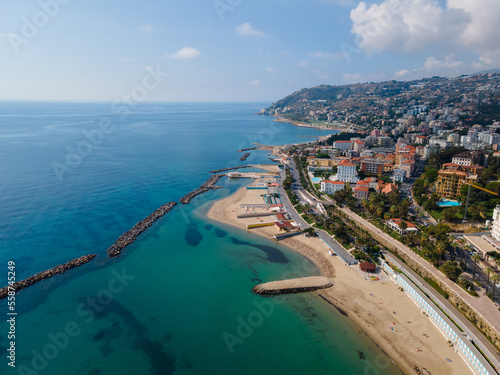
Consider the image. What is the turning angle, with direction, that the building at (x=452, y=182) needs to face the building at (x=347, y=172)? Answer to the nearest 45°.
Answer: approximately 90° to its right

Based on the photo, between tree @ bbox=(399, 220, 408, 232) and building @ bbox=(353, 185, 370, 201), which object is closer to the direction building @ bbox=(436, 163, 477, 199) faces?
the tree

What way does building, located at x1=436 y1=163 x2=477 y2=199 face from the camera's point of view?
toward the camera

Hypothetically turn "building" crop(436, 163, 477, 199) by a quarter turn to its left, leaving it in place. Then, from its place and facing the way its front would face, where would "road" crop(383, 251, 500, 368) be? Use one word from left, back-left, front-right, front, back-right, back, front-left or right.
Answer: right

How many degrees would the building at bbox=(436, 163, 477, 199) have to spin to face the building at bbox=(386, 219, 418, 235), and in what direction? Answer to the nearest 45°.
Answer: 0° — it already faces it

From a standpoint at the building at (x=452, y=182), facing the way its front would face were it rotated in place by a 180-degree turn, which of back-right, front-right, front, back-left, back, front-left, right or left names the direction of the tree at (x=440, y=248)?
back

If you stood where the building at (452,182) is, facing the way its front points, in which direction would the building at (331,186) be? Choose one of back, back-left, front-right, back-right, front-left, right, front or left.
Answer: right

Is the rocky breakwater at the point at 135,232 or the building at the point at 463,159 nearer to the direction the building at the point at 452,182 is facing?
the rocky breakwater

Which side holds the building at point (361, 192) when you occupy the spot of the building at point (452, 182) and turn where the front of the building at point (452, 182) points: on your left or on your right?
on your right

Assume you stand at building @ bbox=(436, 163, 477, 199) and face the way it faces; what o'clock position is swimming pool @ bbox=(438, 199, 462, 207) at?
The swimming pool is roughly at 12 o'clock from the building.
